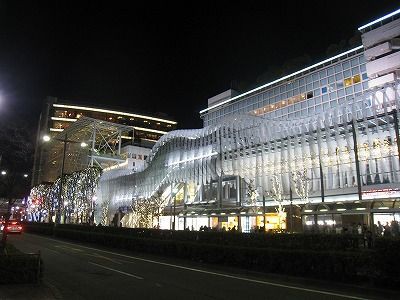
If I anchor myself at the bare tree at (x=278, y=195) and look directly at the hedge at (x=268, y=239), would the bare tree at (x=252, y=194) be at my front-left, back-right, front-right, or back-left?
back-right

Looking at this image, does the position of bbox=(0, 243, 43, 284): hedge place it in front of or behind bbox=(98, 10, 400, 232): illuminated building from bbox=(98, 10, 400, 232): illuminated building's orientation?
in front

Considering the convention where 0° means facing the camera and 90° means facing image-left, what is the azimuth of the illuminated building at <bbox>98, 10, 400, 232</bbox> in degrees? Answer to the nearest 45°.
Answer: approximately 45°
